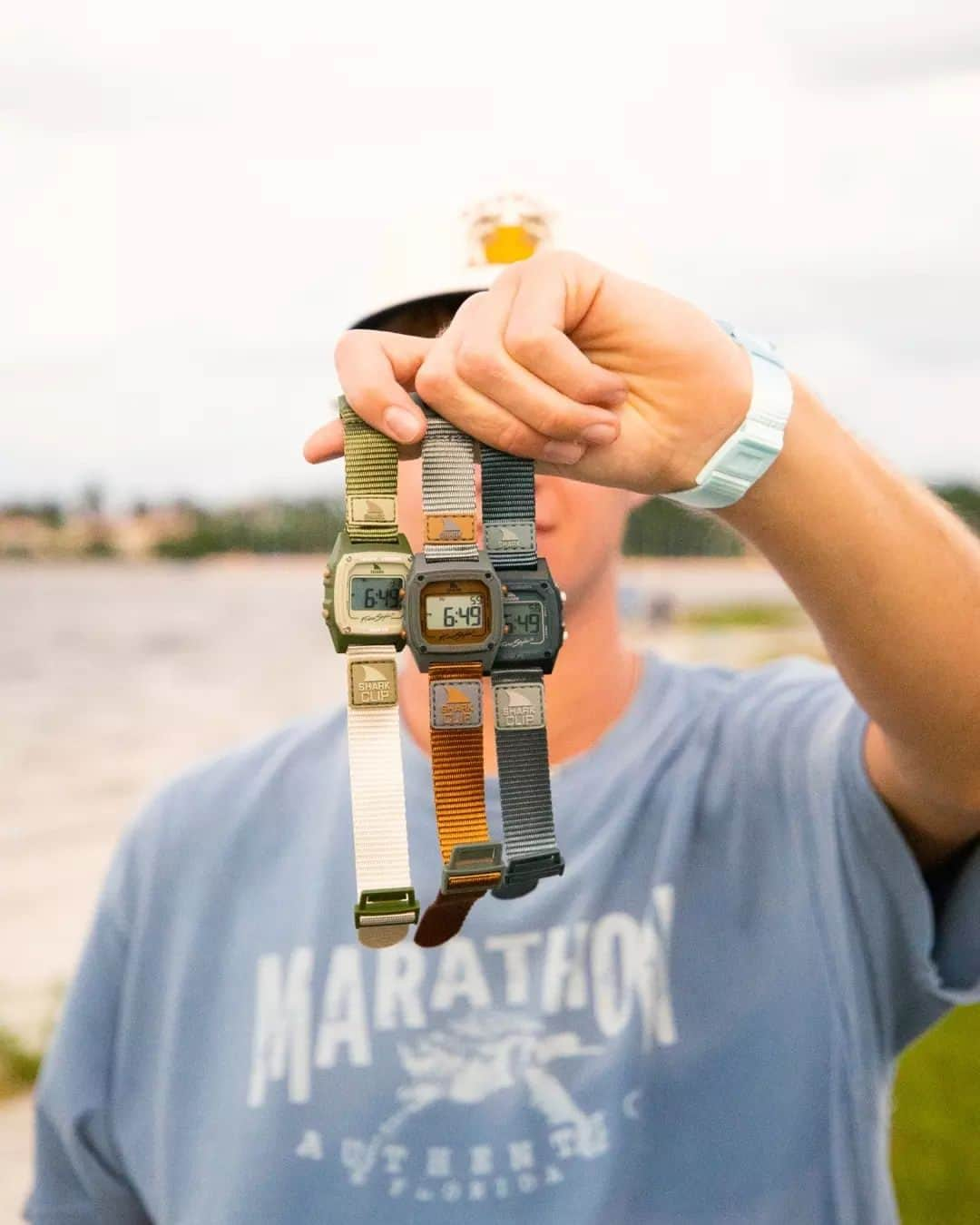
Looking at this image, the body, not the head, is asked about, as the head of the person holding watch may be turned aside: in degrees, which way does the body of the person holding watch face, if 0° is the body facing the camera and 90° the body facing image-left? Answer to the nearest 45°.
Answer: approximately 0°

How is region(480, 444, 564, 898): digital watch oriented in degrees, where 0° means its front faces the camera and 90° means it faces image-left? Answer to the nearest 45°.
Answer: approximately 0°
